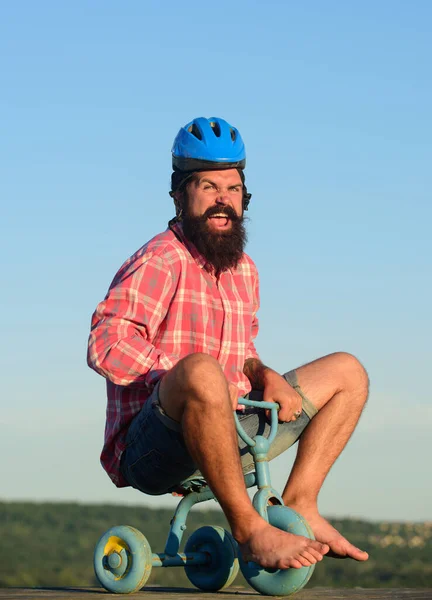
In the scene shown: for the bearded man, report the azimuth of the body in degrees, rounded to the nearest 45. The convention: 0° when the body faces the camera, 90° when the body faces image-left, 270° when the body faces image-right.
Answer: approximately 315°

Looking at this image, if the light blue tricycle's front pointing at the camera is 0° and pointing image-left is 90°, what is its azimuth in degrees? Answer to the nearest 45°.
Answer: approximately 315°
